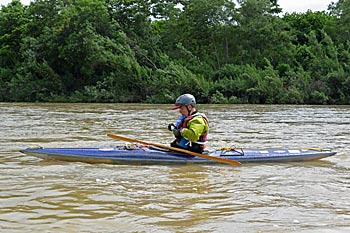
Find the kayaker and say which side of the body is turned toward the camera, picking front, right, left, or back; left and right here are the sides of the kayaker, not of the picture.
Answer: left
